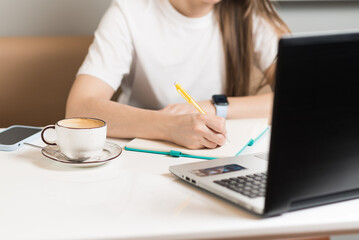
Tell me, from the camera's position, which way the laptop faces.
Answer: facing away from the viewer and to the left of the viewer

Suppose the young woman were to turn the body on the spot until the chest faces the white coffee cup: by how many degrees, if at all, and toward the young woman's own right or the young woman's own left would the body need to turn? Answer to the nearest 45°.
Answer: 0° — they already face it

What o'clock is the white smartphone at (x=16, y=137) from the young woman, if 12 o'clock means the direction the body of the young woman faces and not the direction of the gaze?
The white smartphone is roughly at 1 o'clock from the young woman.

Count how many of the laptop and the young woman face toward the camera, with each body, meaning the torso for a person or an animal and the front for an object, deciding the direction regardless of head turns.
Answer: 1

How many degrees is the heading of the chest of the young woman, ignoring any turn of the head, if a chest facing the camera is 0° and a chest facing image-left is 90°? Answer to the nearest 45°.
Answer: approximately 0°
